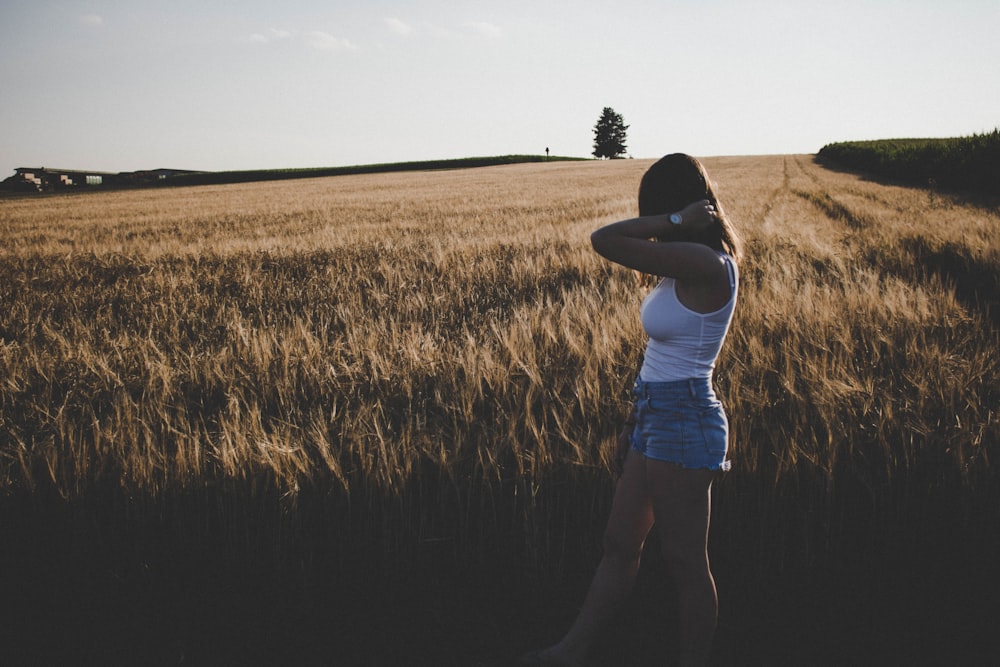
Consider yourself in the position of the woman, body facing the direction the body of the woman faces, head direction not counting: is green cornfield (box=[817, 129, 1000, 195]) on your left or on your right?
on your right

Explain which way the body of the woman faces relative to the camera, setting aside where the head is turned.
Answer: to the viewer's left

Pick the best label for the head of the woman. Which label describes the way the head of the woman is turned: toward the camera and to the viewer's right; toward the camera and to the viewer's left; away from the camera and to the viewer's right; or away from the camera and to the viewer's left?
away from the camera and to the viewer's left
